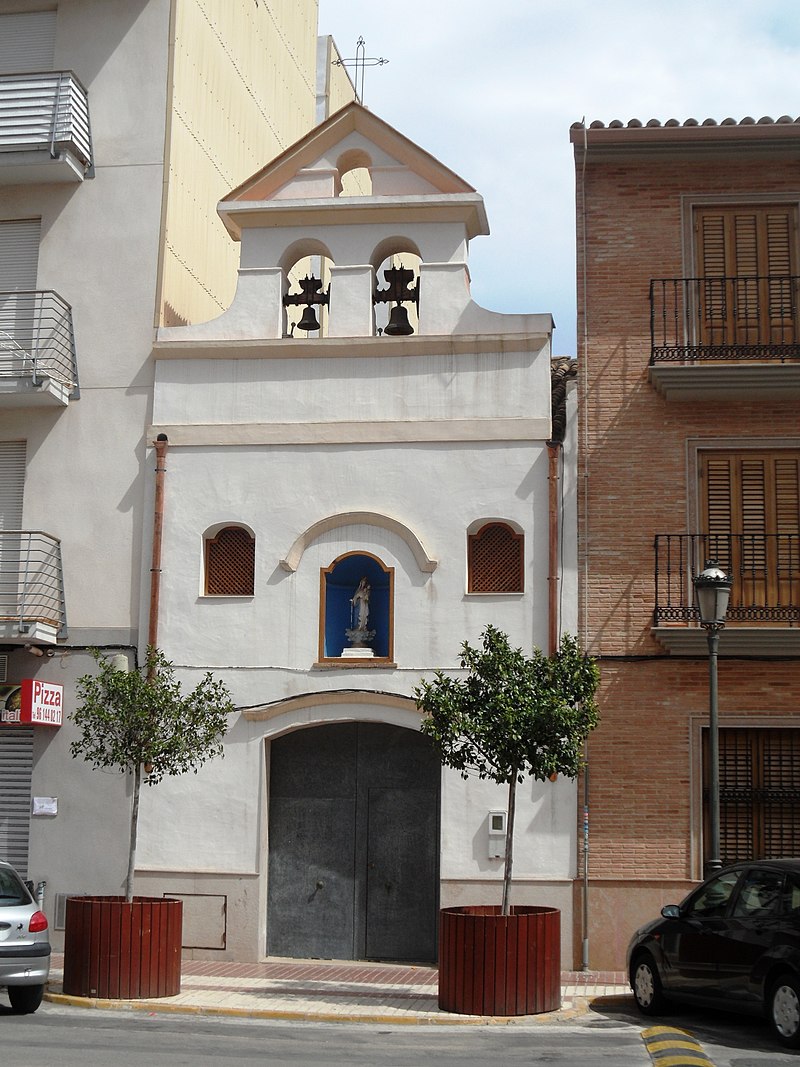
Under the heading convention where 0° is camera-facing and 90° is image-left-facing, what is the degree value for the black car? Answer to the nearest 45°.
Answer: approximately 135°

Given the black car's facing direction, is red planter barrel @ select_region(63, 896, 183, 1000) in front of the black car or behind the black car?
in front

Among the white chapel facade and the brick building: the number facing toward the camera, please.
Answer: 2

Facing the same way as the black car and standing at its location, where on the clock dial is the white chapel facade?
The white chapel facade is roughly at 12 o'clock from the black car.

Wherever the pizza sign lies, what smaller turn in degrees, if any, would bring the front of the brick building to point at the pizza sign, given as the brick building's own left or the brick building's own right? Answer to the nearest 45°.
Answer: approximately 90° to the brick building's own right

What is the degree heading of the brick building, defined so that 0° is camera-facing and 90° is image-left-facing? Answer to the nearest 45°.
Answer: approximately 0°

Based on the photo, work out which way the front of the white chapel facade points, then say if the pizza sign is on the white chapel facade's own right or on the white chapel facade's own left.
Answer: on the white chapel facade's own right

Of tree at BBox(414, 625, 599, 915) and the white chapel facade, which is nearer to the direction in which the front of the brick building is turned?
the tree

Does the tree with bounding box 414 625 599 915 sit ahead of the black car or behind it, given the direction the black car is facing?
ahead

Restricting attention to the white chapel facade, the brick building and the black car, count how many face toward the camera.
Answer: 2

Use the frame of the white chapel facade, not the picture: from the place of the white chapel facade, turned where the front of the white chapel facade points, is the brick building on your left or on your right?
on your left
